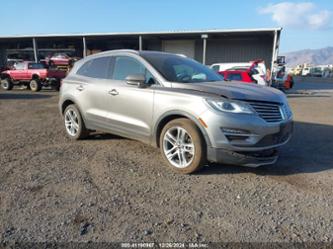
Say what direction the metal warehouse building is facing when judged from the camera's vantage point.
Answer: facing the viewer

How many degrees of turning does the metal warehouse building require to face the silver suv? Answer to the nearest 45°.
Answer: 0° — it already faces it

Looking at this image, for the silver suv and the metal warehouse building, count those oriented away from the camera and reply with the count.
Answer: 0

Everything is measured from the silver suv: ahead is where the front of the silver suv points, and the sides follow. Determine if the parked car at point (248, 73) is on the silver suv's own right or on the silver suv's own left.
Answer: on the silver suv's own left

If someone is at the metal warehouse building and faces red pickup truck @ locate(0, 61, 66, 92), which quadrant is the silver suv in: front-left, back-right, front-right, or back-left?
front-left

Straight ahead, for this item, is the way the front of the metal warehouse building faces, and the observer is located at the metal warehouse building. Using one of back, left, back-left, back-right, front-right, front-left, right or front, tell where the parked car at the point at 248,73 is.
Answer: front

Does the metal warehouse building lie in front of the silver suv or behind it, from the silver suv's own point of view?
behind

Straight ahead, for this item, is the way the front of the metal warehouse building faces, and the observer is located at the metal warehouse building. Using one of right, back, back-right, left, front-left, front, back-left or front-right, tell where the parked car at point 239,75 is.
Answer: front

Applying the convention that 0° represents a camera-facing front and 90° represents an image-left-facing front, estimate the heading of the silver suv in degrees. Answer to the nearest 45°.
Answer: approximately 315°

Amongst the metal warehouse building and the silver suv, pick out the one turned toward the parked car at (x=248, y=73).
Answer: the metal warehouse building

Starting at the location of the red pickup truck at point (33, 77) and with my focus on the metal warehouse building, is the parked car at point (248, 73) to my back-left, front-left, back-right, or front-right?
front-right

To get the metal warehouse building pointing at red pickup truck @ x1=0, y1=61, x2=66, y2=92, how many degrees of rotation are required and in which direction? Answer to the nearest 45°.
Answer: approximately 45° to its right

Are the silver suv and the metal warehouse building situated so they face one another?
no
